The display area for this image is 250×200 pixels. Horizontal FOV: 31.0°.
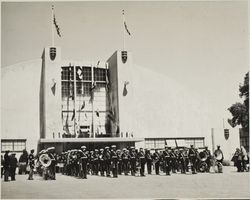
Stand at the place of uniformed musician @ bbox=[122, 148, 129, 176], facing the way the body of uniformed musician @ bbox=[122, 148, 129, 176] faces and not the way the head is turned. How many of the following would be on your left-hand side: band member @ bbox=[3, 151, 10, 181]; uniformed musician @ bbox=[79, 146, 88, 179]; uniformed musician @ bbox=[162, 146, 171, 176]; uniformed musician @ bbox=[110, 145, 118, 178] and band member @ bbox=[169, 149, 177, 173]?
2

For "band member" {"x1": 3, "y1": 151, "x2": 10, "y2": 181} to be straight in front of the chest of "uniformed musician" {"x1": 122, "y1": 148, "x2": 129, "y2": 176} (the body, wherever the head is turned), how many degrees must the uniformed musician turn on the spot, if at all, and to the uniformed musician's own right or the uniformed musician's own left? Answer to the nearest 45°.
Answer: approximately 45° to the uniformed musician's own right

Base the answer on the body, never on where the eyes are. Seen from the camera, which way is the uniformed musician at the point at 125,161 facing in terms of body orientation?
toward the camera

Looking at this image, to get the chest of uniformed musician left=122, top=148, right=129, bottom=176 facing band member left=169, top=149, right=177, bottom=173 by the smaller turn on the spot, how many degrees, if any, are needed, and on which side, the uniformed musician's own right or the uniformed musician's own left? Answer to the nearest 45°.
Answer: approximately 90° to the uniformed musician's own left

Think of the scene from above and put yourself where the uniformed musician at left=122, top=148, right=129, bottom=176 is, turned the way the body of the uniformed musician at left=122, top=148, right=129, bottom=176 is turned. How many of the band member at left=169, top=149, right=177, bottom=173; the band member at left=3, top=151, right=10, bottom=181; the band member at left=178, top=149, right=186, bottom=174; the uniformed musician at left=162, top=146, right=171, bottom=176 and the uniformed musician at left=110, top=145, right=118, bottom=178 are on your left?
3

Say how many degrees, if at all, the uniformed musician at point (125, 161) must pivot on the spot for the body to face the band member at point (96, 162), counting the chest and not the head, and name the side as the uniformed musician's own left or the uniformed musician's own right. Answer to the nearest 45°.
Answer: approximately 90° to the uniformed musician's own right

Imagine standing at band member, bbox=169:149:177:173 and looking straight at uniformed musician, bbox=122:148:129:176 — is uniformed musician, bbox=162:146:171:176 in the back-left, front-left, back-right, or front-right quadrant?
front-left

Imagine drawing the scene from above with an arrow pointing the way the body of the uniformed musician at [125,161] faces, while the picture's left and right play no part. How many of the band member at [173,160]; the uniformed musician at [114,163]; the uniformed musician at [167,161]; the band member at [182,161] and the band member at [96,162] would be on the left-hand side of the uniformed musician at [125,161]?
3

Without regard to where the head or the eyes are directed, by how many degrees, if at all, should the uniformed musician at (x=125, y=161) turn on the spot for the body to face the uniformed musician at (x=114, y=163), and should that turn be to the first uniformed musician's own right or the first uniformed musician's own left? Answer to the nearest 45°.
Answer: approximately 45° to the first uniformed musician's own right

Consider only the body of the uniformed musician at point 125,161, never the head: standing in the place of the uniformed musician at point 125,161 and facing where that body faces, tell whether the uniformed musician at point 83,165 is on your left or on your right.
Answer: on your right

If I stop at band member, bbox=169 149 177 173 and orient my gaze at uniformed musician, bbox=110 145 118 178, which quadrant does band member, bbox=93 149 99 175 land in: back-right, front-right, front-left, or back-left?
front-right

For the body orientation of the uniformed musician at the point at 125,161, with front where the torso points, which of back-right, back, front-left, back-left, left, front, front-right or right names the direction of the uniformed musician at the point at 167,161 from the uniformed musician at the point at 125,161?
left

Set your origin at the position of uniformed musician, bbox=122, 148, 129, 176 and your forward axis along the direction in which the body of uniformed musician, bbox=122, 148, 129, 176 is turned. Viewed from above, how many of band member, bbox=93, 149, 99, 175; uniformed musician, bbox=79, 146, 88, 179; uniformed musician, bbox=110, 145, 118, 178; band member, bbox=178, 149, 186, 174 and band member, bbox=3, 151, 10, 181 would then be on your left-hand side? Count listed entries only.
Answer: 1

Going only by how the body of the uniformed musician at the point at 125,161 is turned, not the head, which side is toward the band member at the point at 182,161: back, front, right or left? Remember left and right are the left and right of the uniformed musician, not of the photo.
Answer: left

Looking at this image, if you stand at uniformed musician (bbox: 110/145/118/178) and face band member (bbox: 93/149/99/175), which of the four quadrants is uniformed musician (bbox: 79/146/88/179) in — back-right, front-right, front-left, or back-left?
front-left

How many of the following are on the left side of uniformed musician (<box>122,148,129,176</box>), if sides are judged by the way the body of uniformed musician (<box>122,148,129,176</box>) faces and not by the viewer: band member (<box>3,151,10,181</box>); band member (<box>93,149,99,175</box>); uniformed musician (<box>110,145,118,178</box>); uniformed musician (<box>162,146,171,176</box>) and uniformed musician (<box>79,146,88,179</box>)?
1
